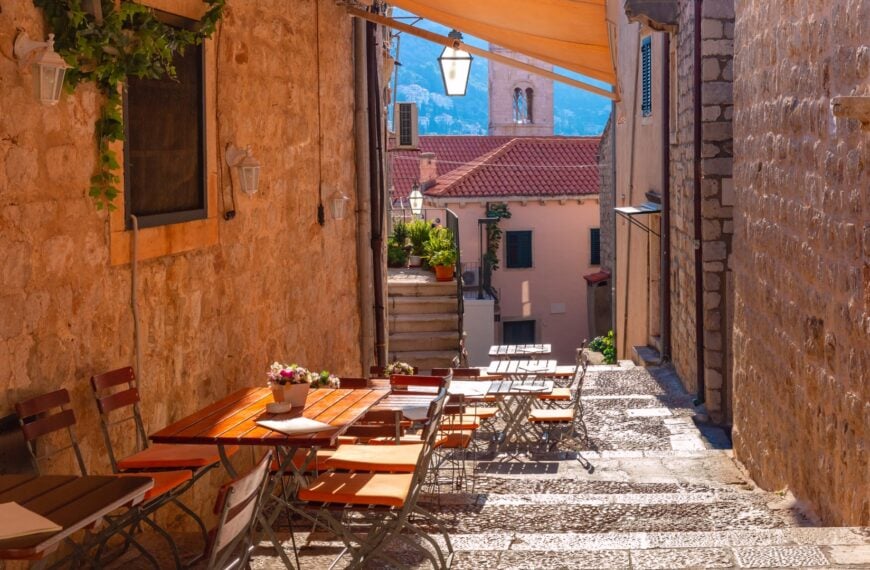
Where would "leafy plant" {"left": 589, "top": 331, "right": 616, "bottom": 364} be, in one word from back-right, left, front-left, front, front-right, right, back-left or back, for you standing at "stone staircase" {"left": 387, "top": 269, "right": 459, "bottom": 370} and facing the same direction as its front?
back-left

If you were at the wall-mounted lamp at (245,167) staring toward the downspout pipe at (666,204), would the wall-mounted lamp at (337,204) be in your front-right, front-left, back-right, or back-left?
front-left

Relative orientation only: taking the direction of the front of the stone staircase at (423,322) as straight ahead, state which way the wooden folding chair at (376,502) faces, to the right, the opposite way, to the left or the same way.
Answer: to the right

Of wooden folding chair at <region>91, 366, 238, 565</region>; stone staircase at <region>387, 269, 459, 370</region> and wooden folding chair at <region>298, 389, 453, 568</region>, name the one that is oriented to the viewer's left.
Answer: wooden folding chair at <region>298, 389, 453, 568</region>

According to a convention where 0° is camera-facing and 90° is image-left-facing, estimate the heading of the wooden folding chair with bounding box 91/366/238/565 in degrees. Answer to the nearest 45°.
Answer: approximately 315°

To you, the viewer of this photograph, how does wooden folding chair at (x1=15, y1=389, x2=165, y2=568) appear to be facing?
facing the viewer and to the right of the viewer

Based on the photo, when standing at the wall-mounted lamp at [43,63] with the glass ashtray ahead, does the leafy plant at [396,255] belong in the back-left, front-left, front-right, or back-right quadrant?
front-left

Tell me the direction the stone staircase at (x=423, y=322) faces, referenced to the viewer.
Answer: facing the viewer

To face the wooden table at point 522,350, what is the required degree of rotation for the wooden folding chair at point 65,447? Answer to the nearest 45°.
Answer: approximately 90° to its left

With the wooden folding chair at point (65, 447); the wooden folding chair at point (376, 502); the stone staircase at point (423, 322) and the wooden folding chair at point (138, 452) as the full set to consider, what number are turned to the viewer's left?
1

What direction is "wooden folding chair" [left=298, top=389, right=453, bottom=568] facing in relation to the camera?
to the viewer's left

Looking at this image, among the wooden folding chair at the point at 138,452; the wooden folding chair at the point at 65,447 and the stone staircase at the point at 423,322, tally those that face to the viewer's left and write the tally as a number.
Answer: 0

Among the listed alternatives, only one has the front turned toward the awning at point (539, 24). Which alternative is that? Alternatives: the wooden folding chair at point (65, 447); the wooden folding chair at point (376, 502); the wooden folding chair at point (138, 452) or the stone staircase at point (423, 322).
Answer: the stone staircase

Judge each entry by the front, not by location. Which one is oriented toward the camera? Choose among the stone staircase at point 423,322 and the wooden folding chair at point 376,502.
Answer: the stone staircase

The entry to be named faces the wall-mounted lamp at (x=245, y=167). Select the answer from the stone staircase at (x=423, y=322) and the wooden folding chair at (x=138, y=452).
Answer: the stone staircase

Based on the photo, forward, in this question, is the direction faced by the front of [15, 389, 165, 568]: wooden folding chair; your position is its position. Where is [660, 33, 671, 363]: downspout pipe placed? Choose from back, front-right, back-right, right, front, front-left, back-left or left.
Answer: left
